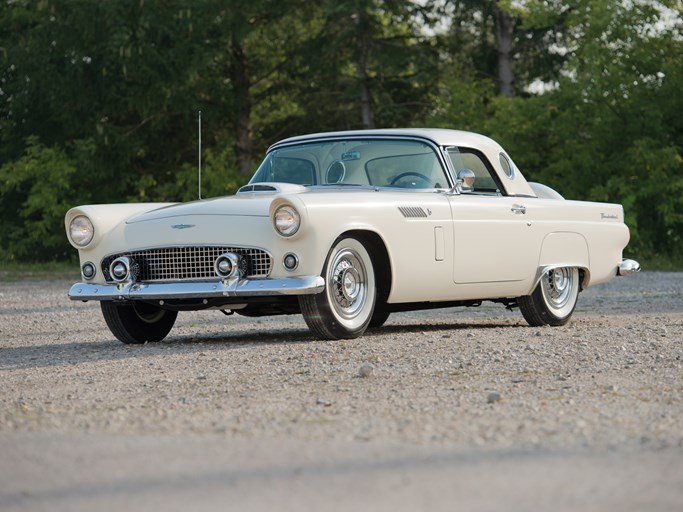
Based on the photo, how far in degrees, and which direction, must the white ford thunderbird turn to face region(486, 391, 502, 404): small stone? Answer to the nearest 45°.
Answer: approximately 45° to its left

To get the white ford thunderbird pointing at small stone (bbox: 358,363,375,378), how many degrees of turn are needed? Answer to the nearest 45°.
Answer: approximately 45° to its left

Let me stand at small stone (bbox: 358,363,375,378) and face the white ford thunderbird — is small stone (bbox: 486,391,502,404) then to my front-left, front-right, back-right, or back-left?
back-right

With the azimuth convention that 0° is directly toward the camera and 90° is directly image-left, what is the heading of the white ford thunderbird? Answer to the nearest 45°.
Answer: approximately 45°
